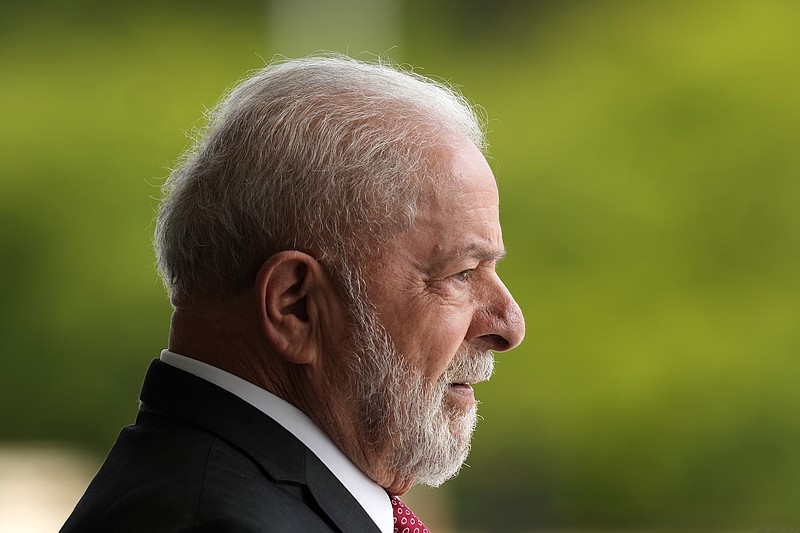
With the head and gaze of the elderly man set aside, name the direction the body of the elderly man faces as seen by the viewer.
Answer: to the viewer's right

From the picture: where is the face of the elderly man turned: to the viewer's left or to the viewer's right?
to the viewer's right
